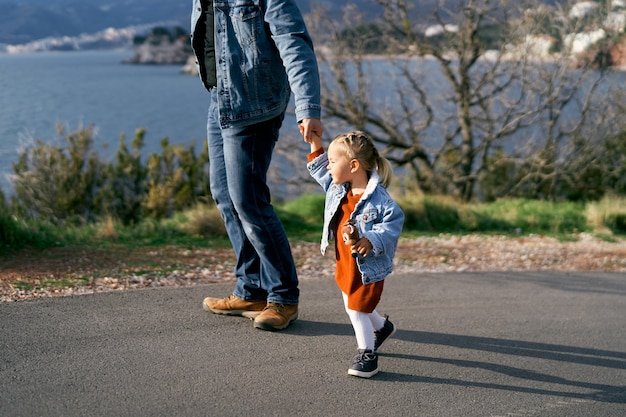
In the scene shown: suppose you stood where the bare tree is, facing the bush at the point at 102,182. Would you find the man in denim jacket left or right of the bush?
left

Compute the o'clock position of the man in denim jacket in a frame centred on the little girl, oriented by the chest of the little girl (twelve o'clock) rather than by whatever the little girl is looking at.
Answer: The man in denim jacket is roughly at 3 o'clock from the little girl.

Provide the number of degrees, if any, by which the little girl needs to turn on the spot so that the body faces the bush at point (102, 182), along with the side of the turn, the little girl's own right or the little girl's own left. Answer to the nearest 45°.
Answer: approximately 90° to the little girl's own right

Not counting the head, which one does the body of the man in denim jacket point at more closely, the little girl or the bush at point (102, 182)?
the little girl

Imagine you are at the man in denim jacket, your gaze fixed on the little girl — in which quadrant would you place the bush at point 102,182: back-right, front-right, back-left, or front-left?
back-left

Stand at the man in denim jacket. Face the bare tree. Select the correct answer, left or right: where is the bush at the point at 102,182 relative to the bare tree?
left

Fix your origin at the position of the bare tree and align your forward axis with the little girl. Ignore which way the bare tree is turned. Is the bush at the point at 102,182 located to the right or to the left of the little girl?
right

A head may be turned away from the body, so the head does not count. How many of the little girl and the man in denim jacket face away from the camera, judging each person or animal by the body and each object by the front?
0

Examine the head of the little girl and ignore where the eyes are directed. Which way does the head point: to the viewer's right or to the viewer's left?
to the viewer's left
